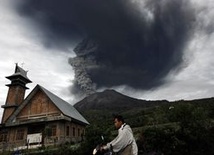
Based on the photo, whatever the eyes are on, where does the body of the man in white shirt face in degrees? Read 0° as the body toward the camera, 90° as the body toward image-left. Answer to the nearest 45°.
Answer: approximately 90°

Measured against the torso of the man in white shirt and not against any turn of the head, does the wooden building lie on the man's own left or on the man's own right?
on the man's own right
